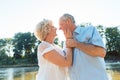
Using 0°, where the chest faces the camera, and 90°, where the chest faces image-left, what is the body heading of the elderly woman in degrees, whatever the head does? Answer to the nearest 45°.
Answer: approximately 270°

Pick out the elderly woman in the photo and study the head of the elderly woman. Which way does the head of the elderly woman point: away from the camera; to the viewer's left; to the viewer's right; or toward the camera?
to the viewer's right
